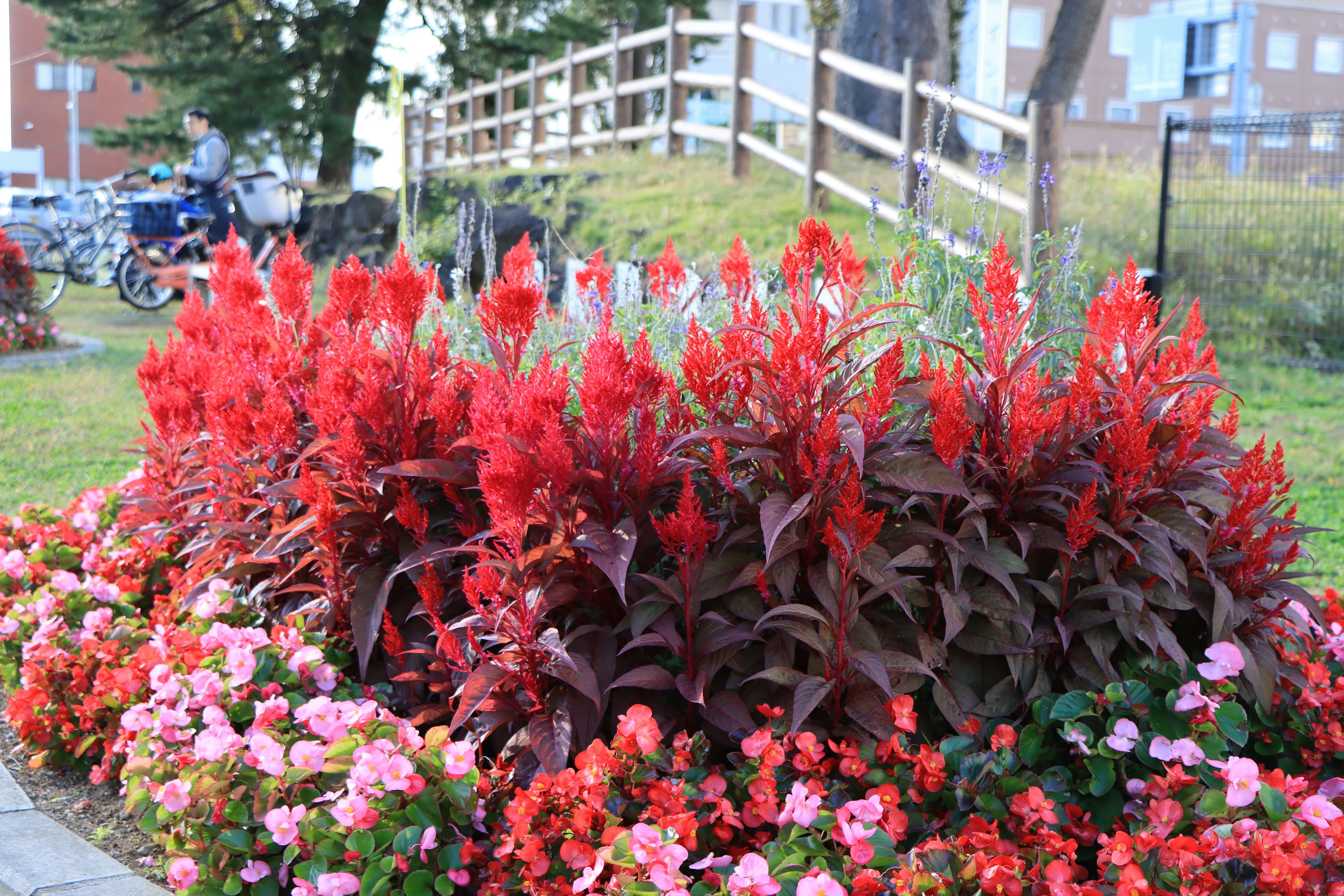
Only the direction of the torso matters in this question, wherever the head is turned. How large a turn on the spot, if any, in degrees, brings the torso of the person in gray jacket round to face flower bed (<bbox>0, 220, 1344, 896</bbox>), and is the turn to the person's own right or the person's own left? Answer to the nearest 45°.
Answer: approximately 90° to the person's own left

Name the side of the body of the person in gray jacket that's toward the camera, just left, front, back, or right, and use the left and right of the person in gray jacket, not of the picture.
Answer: left

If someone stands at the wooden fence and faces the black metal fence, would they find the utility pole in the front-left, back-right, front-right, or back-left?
back-left

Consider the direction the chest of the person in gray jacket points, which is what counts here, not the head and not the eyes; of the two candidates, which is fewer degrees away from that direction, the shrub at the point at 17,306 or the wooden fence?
the shrub

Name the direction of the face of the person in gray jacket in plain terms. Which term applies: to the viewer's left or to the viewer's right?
to the viewer's left

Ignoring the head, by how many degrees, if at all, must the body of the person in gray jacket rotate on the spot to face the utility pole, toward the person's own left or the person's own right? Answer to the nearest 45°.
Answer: approximately 90° to the person's own right

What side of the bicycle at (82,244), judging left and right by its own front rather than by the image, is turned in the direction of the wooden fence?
front
